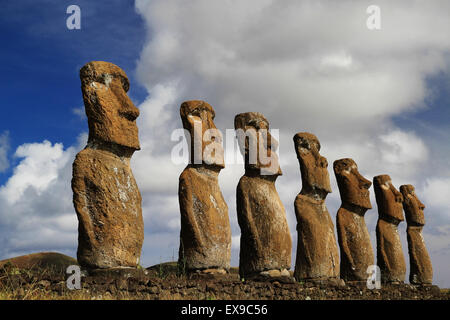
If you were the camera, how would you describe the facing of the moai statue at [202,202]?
facing the viewer and to the right of the viewer

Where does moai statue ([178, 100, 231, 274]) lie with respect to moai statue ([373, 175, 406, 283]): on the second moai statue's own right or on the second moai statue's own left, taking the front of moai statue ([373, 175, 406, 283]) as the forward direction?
on the second moai statue's own right

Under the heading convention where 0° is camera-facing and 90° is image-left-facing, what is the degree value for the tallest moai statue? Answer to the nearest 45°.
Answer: approximately 315°

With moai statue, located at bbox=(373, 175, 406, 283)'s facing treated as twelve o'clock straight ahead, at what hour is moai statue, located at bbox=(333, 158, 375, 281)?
moai statue, located at bbox=(333, 158, 375, 281) is roughly at 2 o'clock from moai statue, located at bbox=(373, 175, 406, 283).

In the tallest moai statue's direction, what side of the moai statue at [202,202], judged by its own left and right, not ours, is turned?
right

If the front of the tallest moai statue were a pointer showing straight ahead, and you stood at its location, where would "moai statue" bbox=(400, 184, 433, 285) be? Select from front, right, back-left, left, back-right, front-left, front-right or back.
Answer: left

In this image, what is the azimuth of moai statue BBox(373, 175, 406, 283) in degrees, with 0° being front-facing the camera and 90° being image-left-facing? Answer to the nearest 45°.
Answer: approximately 315°

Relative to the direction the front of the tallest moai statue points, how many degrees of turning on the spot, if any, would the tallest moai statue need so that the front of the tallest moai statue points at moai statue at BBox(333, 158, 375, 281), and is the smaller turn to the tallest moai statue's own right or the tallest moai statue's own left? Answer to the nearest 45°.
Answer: approximately 90° to the tallest moai statue's own left
